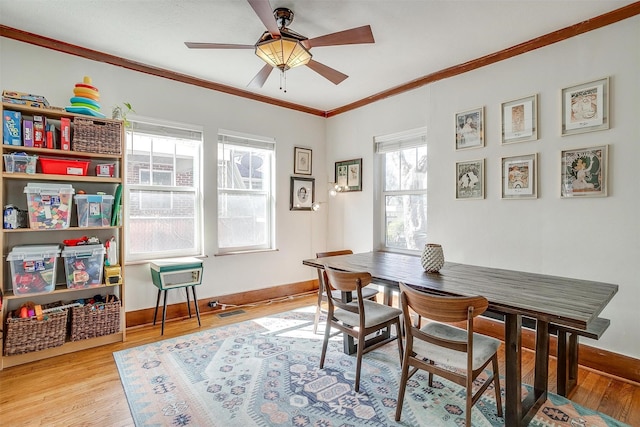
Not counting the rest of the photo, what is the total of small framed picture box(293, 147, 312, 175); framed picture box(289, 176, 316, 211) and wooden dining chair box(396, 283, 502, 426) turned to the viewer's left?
0

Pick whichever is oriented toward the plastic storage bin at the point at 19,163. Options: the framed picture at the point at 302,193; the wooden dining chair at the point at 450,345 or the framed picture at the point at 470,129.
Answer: the framed picture at the point at 470,129

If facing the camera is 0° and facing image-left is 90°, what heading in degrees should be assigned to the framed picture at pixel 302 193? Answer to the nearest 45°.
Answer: approximately 315°

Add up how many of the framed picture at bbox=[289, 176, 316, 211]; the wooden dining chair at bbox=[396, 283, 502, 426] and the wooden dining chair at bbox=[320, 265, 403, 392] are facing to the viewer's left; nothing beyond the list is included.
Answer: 0

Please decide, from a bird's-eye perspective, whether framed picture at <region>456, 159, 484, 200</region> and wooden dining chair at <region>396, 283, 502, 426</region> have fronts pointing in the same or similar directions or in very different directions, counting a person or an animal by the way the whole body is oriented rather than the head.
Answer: very different directions

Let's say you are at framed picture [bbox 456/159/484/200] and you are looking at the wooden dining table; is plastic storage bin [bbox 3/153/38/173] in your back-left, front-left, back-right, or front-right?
front-right

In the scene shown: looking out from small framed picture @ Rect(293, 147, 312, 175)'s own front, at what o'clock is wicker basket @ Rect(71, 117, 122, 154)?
The wicker basket is roughly at 3 o'clock from the small framed picture.

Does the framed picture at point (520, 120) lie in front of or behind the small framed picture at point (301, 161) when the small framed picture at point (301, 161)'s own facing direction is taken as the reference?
in front

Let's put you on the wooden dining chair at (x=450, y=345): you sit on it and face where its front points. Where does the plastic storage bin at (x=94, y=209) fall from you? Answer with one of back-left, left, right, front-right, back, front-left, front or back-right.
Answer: back-left

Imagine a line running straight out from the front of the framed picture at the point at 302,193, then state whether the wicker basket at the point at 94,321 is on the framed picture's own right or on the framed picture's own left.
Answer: on the framed picture's own right

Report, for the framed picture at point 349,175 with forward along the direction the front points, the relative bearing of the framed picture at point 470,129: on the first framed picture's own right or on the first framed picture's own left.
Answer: on the first framed picture's own left

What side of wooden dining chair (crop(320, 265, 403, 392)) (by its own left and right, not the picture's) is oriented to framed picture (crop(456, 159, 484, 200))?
front

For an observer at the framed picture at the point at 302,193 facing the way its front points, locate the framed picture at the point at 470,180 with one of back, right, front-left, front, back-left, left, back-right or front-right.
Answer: front

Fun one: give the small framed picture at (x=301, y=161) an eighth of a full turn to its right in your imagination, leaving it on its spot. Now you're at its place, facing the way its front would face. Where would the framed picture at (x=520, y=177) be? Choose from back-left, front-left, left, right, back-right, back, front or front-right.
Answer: front-left

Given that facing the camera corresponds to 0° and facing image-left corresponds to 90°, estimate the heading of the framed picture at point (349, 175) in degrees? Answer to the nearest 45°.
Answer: approximately 45°

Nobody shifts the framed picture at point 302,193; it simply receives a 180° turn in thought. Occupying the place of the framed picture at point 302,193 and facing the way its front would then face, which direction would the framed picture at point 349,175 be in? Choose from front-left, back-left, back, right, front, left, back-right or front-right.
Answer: back-right

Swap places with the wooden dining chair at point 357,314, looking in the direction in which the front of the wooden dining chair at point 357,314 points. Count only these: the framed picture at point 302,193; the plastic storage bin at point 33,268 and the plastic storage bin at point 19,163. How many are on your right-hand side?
0

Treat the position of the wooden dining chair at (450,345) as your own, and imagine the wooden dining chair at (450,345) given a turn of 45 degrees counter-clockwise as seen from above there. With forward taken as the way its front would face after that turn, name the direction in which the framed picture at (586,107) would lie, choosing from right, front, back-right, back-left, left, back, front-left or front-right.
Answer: front-right

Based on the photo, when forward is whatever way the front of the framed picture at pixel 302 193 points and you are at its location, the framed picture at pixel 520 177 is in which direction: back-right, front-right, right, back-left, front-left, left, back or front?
front
